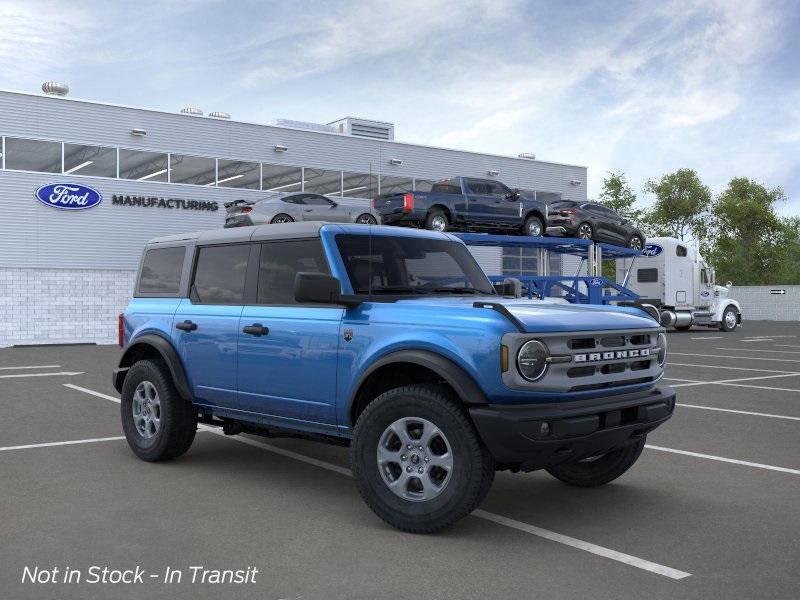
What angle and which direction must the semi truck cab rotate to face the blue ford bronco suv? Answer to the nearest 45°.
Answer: approximately 135° to its right

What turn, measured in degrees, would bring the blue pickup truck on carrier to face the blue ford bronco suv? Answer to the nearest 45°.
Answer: approximately 135° to its right

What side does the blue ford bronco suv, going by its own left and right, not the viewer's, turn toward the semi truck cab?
left

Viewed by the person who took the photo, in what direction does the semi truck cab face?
facing away from the viewer and to the right of the viewer

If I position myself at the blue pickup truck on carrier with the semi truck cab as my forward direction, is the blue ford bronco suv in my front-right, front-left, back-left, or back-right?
back-right

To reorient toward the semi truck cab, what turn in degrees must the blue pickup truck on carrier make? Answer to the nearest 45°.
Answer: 0° — it already faces it

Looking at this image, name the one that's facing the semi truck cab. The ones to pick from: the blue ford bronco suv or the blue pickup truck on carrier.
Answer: the blue pickup truck on carrier

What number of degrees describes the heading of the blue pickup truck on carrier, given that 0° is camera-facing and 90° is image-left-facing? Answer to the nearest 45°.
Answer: approximately 225°

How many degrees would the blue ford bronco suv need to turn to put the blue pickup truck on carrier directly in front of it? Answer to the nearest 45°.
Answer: approximately 135° to its left

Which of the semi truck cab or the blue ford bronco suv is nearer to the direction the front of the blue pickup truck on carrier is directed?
the semi truck cab
